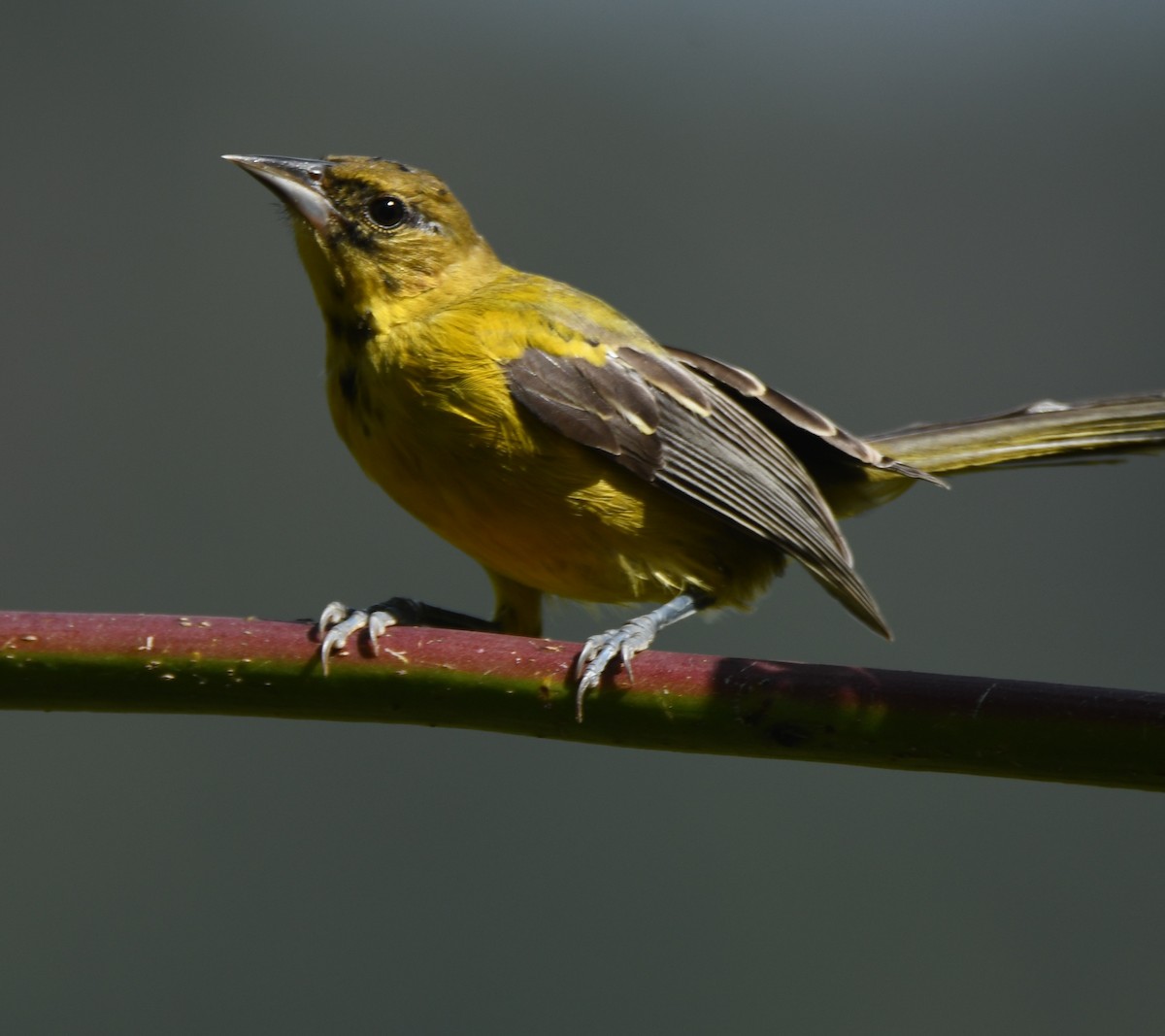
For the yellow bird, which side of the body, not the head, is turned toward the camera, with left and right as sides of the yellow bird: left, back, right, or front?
left
